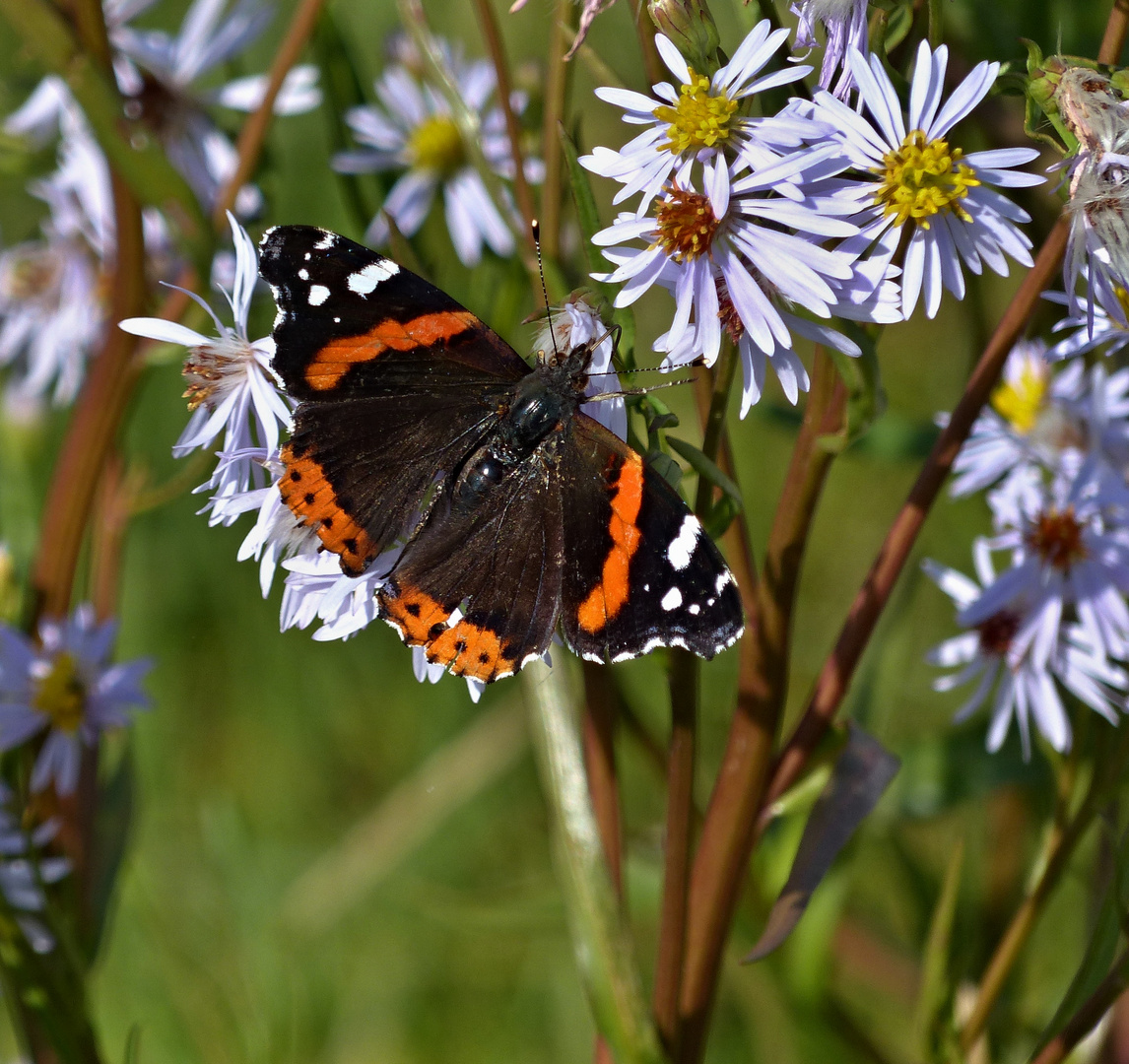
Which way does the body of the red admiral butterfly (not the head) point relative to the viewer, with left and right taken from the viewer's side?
facing away from the viewer and to the right of the viewer

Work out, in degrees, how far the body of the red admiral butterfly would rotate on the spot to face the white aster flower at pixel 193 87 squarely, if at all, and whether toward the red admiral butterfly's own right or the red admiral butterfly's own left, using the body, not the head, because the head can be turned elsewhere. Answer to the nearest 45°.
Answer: approximately 45° to the red admiral butterfly's own left
